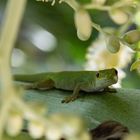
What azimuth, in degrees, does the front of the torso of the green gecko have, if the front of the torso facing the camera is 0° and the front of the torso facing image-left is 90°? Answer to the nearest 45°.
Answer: approximately 270°

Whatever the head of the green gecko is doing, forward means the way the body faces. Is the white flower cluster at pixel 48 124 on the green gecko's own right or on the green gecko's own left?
on the green gecko's own right
